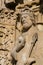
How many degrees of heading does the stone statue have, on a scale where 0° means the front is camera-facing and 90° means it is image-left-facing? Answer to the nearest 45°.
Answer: approximately 45°
